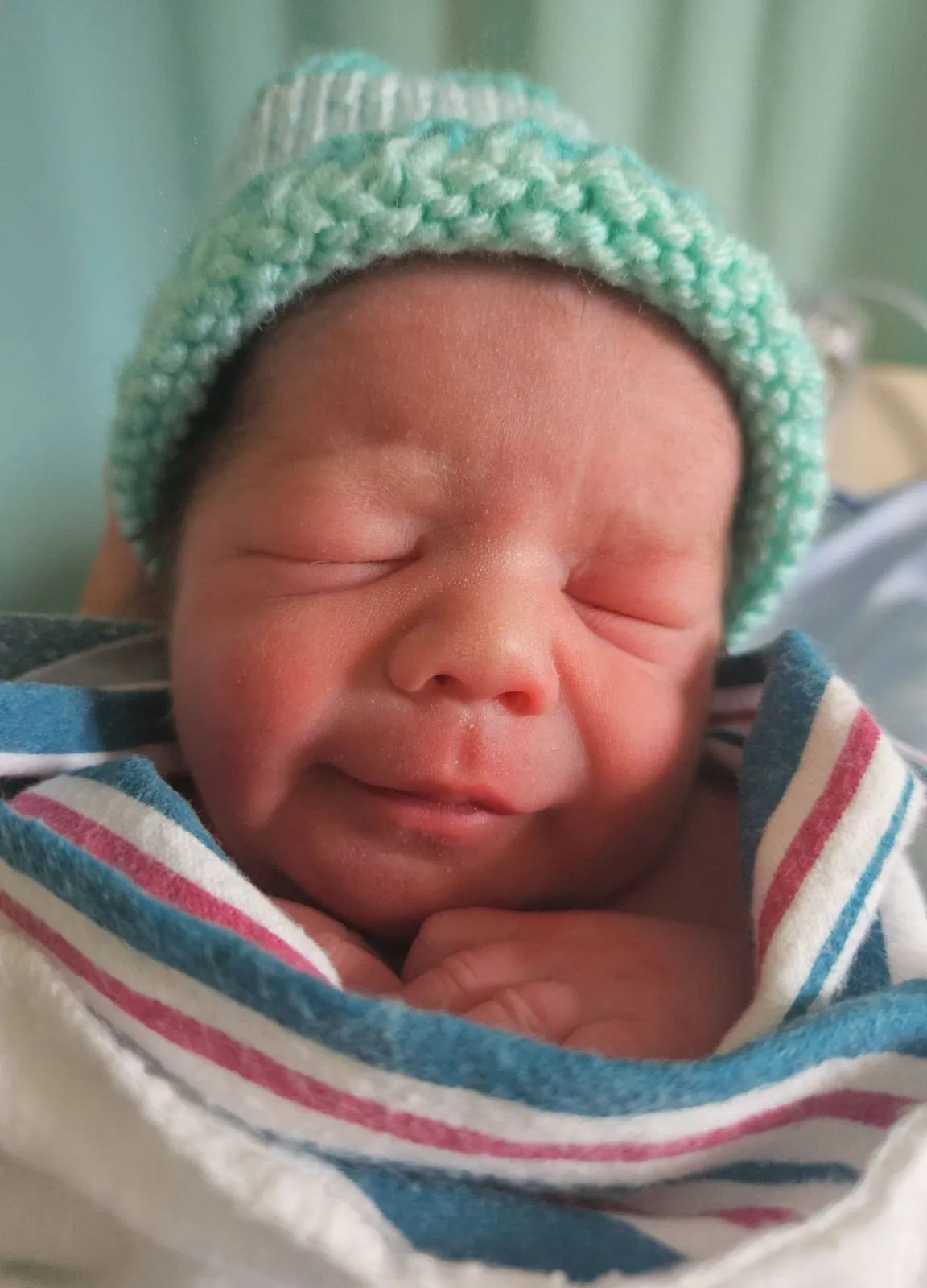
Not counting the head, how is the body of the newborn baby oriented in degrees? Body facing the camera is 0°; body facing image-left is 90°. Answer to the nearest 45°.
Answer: approximately 0°
